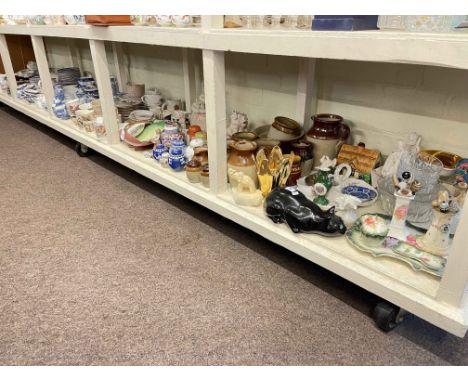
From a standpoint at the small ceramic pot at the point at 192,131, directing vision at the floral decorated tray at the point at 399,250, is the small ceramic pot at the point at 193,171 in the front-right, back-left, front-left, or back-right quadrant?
front-right

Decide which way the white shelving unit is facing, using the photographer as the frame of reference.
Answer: facing the viewer and to the left of the viewer
